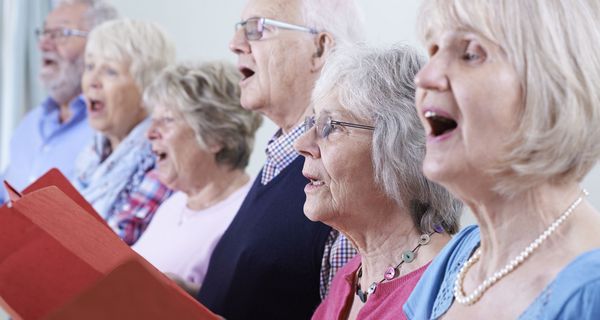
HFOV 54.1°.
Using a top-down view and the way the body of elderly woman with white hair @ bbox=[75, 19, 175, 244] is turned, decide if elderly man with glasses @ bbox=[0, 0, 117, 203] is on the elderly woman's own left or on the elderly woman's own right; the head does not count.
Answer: on the elderly woman's own right

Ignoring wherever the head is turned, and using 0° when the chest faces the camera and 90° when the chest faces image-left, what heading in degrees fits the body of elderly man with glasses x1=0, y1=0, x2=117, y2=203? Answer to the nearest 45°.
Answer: approximately 45°

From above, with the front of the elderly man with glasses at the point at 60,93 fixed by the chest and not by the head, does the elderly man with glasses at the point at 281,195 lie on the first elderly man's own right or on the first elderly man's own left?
on the first elderly man's own left

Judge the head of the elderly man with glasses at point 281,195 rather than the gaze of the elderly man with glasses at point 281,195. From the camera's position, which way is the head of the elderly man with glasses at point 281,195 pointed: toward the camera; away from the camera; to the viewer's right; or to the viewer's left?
to the viewer's left

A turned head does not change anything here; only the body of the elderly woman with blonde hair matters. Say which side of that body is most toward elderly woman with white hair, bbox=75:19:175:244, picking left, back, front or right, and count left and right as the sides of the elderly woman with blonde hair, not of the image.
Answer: right

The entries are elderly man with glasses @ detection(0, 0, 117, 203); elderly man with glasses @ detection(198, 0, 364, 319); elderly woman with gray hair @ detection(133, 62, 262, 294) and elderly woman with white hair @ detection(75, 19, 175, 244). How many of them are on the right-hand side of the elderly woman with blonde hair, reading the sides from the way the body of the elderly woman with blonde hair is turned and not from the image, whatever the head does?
4
